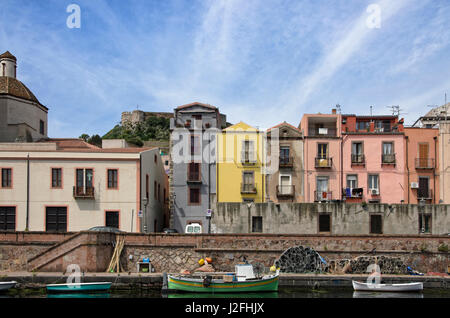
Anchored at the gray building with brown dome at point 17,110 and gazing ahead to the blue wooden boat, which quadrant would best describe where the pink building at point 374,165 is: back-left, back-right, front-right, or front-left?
front-left

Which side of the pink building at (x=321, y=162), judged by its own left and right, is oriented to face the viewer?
front

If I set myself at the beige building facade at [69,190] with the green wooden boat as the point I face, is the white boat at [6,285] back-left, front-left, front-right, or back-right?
front-right

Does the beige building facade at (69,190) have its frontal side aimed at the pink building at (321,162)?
no

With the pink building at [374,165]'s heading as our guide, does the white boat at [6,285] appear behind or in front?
in front

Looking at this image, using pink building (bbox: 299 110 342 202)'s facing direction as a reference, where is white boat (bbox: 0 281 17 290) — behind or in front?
in front

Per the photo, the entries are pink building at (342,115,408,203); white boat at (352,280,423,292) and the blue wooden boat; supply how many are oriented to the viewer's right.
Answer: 1

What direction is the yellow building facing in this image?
toward the camera

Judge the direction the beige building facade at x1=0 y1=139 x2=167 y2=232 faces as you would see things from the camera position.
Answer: facing the viewer

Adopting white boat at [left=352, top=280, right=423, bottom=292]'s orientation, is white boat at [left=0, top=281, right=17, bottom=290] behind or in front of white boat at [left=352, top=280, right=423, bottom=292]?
in front
